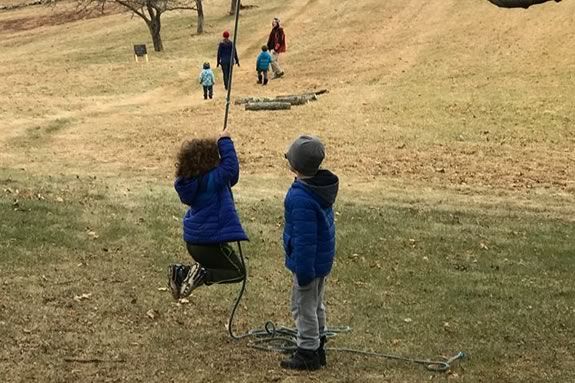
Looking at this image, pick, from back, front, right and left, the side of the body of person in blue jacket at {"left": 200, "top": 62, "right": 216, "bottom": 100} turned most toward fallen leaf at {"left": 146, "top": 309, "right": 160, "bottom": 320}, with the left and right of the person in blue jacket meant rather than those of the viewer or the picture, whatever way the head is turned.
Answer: back

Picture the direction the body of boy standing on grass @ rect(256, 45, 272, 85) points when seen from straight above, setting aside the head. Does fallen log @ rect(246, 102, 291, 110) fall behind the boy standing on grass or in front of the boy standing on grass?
behind

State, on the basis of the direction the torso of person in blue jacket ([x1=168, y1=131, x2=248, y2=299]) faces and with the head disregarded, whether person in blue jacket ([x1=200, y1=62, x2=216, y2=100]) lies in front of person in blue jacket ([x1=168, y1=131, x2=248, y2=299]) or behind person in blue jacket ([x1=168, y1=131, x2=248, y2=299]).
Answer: in front

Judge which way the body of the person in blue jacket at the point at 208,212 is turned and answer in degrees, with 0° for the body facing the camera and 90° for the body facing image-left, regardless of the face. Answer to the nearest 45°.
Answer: approximately 225°

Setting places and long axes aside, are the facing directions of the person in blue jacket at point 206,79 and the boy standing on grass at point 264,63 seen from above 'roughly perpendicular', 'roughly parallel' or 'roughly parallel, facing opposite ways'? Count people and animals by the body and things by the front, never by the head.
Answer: roughly parallel

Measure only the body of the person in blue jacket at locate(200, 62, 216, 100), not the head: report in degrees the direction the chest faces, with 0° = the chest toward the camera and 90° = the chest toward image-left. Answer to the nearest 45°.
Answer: approximately 180°

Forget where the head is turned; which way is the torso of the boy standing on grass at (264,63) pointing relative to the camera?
away from the camera

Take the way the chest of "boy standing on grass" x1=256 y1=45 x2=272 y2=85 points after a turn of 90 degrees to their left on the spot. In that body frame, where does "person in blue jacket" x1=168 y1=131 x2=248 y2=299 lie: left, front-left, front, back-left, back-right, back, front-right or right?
left

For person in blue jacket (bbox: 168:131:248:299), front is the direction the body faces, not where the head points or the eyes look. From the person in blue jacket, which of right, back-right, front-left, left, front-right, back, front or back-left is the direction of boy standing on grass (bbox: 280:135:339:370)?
right

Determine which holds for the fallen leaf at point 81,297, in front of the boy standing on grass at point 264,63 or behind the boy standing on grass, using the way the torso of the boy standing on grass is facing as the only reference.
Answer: behind

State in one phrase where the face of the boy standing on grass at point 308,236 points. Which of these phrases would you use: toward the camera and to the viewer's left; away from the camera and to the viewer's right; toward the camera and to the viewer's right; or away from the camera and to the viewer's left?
away from the camera and to the viewer's left

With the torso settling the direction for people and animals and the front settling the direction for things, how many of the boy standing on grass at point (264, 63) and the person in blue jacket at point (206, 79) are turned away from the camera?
2

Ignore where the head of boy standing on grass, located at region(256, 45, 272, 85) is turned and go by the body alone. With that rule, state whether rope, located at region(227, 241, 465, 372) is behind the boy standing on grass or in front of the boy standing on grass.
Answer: behind

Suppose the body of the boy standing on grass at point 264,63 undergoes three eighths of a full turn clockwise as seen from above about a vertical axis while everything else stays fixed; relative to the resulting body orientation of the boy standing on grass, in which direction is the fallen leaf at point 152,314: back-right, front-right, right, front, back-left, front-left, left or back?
front-right

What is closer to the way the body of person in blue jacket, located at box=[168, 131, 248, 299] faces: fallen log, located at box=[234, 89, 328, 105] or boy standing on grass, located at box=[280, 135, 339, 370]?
the fallen log
